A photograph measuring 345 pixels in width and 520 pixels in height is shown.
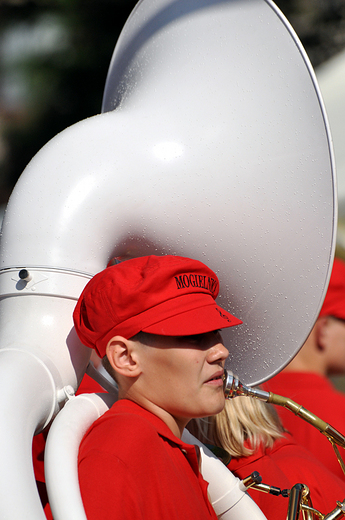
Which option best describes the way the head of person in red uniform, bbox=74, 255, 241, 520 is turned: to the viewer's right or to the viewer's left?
to the viewer's right

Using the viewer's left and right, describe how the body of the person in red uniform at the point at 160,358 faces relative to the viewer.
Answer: facing to the right of the viewer
